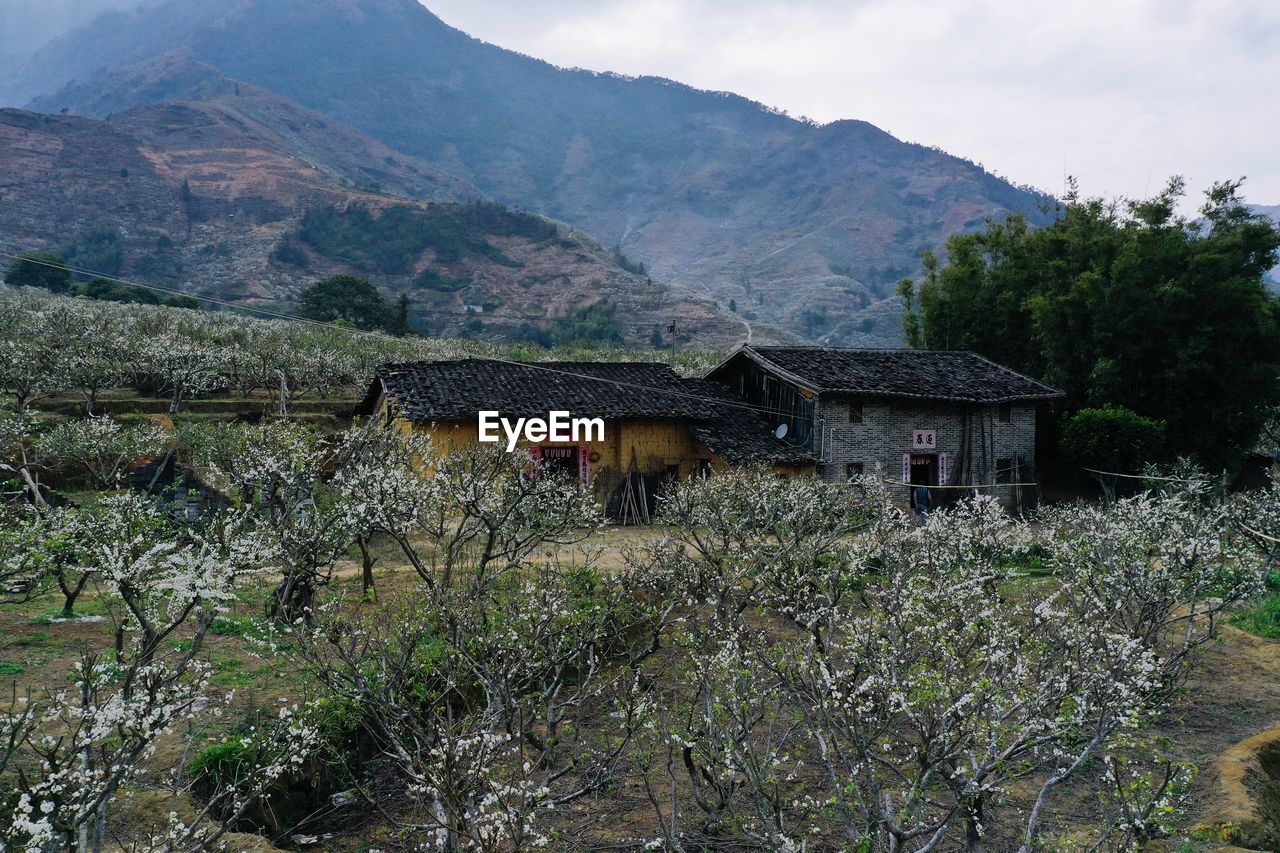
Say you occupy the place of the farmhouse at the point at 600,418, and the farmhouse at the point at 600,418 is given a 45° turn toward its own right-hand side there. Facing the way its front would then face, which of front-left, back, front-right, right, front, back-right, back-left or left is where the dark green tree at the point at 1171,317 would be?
back-left

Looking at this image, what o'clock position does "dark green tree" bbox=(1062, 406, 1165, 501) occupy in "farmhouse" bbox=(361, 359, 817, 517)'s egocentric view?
The dark green tree is roughly at 9 o'clock from the farmhouse.

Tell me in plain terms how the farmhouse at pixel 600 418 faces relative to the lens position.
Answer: facing the viewer

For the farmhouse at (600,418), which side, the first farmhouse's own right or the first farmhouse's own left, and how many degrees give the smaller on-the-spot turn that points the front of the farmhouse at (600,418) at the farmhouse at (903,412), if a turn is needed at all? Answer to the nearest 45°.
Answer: approximately 90° to the first farmhouse's own left
